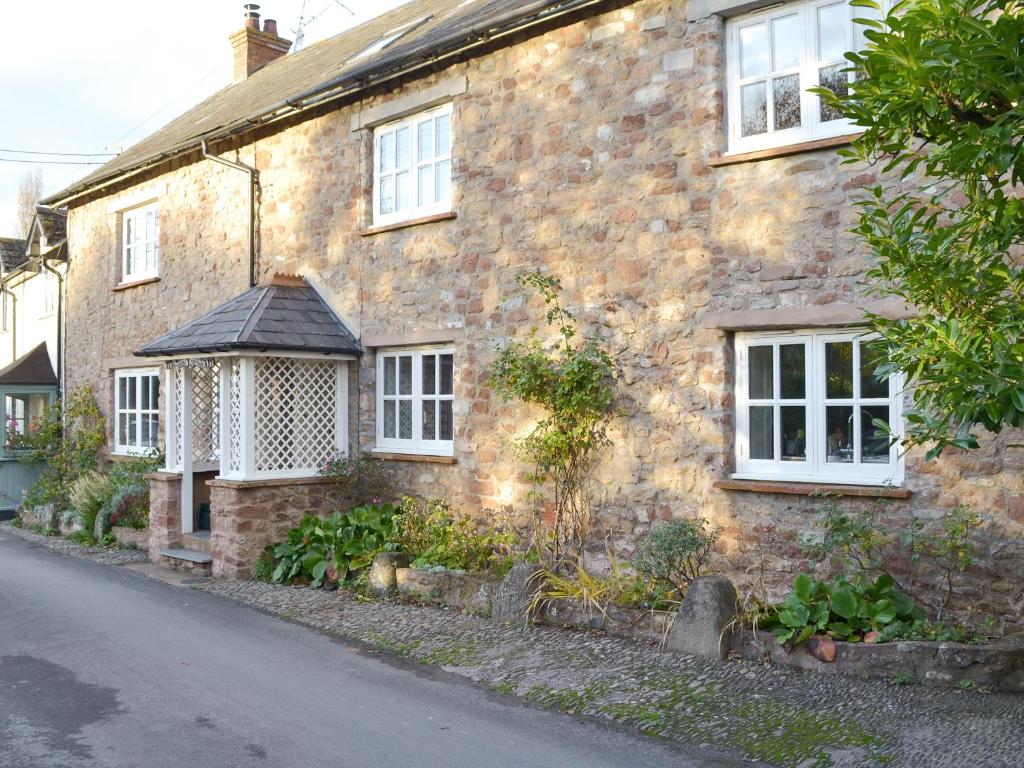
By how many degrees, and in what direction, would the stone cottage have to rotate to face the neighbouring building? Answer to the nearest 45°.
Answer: approximately 90° to its right

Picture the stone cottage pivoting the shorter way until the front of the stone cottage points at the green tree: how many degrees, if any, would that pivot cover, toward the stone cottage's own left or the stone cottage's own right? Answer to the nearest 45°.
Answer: approximately 45° to the stone cottage's own left

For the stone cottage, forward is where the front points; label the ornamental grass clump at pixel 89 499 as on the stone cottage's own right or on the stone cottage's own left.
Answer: on the stone cottage's own right

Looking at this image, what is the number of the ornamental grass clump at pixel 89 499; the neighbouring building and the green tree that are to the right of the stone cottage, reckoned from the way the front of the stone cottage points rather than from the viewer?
2

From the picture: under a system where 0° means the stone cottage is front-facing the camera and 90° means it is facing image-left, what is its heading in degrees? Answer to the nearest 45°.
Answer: approximately 45°
